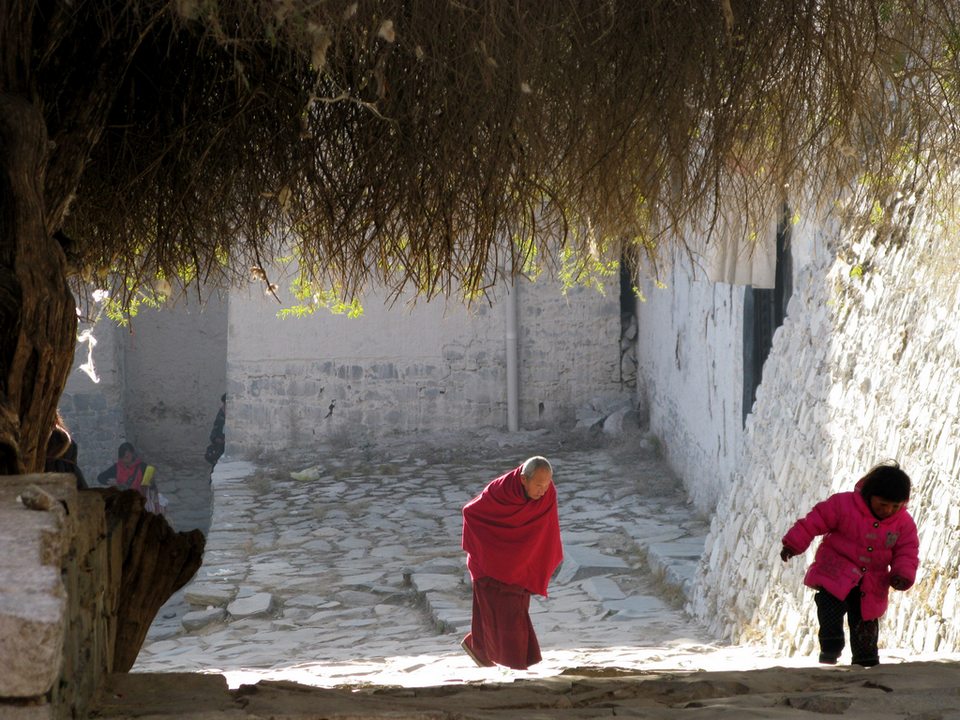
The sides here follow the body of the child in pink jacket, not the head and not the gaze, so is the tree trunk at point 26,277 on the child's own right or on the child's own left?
on the child's own right

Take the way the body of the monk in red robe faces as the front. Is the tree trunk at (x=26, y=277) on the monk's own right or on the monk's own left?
on the monk's own right

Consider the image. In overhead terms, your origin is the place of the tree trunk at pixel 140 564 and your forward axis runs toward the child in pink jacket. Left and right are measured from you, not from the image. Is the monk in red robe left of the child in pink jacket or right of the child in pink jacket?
left

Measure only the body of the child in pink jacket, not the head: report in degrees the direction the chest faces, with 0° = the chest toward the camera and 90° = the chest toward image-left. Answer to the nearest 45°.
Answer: approximately 0°

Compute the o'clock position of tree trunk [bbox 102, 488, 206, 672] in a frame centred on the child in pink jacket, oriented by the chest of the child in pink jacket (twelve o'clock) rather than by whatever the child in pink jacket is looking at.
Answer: The tree trunk is roughly at 2 o'clock from the child in pink jacket.

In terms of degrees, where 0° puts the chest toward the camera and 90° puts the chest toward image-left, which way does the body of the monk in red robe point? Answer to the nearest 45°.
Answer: approximately 315°
